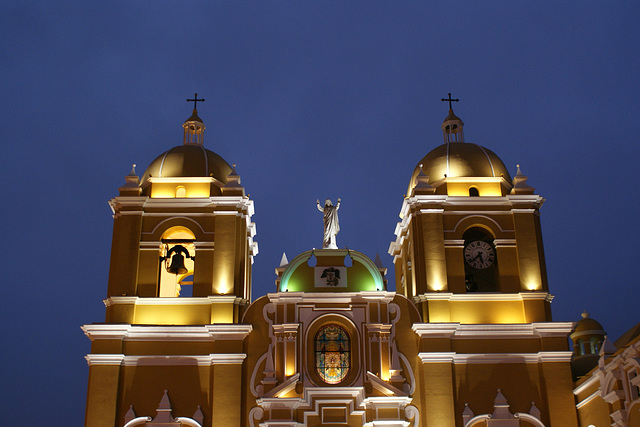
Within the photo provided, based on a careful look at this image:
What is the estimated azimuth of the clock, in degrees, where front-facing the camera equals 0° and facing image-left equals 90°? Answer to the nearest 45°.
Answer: approximately 0°
